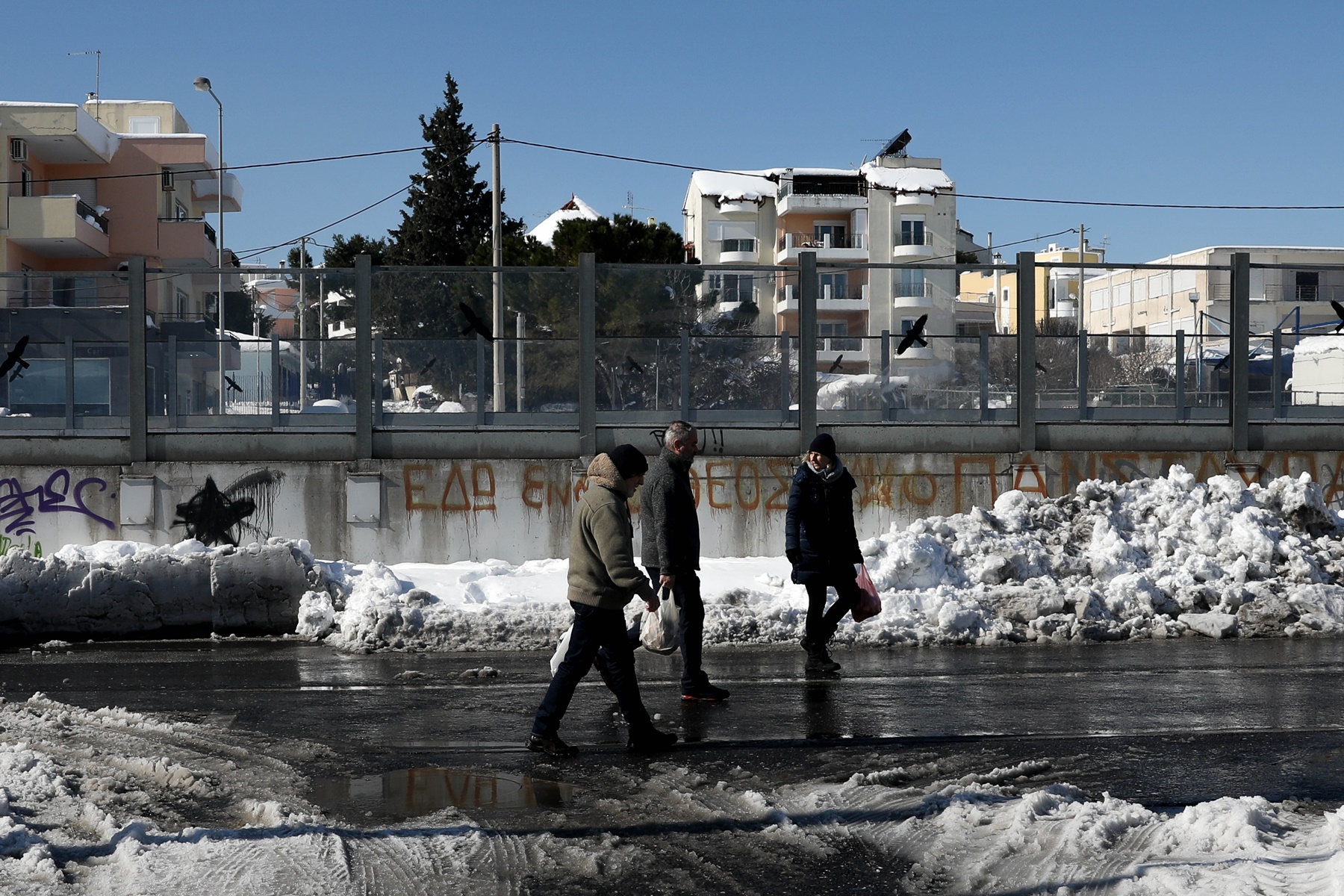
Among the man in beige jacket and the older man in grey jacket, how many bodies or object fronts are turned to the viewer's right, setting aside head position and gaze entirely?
2

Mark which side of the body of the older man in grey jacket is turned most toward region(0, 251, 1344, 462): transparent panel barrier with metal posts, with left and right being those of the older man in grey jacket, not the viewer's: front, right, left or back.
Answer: left

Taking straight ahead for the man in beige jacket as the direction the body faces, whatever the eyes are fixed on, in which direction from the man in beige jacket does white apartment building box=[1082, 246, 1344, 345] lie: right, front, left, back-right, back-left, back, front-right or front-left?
front-left

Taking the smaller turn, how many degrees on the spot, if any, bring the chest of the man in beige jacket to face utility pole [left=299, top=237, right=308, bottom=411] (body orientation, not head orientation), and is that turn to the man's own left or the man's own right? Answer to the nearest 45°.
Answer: approximately 90° to the man's own left

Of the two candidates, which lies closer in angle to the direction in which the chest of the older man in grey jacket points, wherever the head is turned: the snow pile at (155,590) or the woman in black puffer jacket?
the woman in black puffer jacket

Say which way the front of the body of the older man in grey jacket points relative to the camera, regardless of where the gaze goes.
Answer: to the viewer's right

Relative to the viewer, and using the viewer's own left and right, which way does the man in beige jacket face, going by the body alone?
facing to the right of the viewer

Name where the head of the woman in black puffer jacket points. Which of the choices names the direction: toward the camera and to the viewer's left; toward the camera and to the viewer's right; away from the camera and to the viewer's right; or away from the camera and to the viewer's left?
toward the camera and to the viewer's left

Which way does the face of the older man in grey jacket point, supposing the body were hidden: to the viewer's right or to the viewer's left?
to the viewer's right

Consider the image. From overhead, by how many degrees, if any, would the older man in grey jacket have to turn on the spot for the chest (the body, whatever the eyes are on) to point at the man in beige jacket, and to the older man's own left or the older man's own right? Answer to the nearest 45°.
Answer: approximately 90° to the older man's own right
